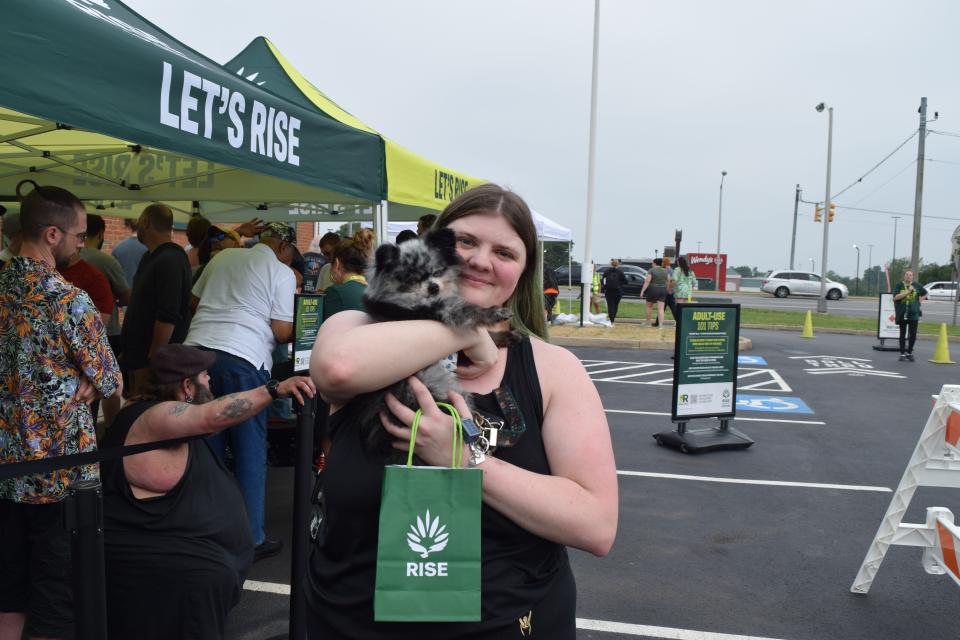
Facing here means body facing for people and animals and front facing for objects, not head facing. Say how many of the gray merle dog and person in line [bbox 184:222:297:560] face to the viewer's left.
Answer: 0

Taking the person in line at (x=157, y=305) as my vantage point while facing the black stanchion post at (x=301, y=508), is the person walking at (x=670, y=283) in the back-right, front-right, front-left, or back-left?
back-left

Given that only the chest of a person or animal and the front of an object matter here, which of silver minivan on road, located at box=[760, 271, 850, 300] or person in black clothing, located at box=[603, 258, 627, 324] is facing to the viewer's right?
the silver minivan on road

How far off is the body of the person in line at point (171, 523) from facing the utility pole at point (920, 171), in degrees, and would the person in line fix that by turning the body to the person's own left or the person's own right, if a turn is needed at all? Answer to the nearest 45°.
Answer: approximately 45° to the person's own left

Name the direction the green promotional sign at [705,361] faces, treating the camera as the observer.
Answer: facing the viewer

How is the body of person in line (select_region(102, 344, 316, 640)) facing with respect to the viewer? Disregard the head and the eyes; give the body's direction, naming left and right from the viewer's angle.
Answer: facing to the right of the viewer

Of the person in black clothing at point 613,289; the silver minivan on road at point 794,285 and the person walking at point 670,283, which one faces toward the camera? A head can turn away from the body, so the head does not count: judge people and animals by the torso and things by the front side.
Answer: the person in black clothing at point 613,289
